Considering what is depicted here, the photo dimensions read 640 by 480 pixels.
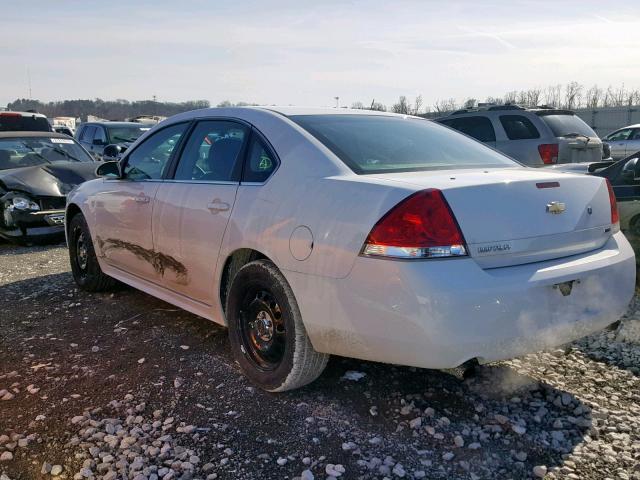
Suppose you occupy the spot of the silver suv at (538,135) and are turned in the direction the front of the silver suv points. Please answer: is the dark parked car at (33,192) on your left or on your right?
on your left

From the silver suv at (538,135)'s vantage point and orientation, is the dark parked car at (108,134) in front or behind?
in front

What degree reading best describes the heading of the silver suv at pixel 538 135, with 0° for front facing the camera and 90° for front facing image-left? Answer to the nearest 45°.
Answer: approximately 135°

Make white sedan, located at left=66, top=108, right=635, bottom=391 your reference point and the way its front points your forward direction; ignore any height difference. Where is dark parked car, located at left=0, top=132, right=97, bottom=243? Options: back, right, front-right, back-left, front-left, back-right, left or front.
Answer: front

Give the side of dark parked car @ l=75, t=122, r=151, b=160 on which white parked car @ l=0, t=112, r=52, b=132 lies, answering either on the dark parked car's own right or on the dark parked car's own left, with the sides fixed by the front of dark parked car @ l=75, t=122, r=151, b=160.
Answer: on the dark parked car's own right

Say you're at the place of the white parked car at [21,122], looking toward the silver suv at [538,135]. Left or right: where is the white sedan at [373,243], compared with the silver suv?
right

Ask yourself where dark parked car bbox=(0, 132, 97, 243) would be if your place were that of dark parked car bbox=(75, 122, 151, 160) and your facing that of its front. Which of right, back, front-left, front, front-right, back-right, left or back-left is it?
front-right

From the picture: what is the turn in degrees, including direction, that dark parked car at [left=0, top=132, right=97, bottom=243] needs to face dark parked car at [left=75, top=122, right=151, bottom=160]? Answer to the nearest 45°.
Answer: approximately 135° to its left

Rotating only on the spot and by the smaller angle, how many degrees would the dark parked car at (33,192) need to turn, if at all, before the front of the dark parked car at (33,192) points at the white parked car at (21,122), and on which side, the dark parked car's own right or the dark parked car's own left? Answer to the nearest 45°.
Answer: approximately 135° to the dark parked car's own left

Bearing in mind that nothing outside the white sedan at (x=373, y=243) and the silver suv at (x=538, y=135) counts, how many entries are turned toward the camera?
0

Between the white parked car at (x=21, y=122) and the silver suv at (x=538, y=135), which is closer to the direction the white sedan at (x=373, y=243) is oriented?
the white parked car

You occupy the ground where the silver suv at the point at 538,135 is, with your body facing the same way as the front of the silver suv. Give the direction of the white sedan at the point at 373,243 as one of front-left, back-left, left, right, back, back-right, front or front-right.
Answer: back-left

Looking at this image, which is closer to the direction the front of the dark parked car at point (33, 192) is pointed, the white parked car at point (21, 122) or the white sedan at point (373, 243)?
the white sedan

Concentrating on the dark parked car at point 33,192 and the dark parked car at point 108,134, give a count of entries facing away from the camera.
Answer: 0

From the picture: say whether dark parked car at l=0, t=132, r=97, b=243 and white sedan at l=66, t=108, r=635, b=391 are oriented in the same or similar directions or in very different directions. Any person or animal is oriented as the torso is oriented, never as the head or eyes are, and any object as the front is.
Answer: very different directions

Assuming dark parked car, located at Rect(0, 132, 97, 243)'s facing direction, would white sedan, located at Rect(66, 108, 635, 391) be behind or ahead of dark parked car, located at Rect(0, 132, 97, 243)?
ahead

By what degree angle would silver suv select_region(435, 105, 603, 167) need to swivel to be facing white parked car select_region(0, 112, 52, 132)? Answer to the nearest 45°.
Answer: approximately 45° to its left

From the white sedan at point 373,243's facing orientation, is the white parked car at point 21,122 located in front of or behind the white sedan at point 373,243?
in front
